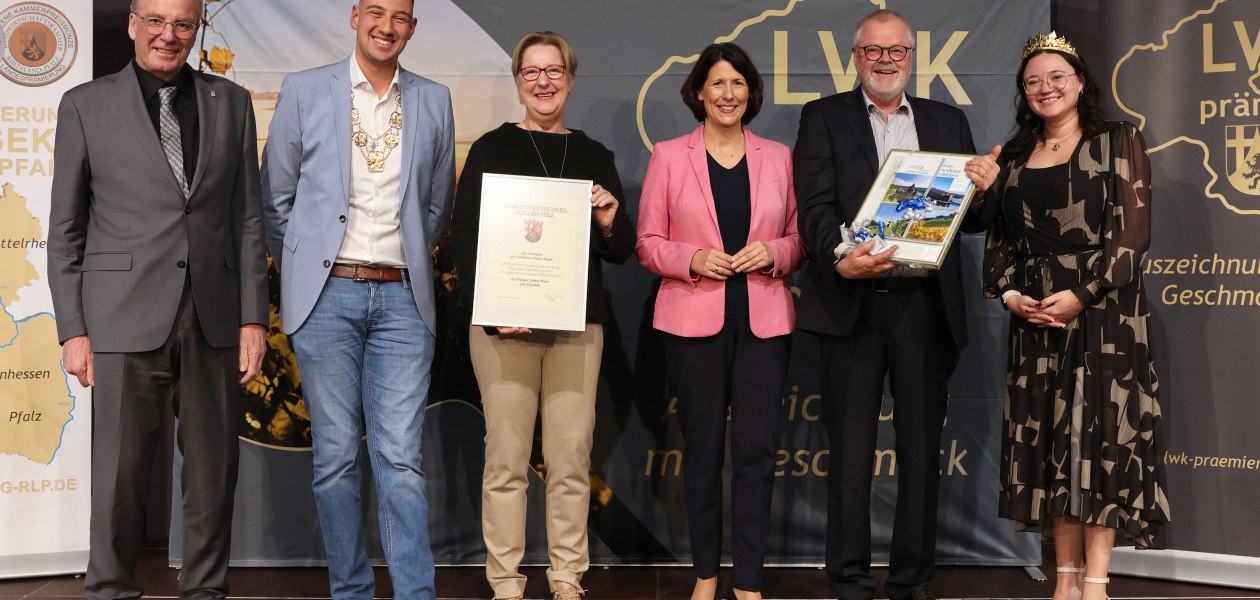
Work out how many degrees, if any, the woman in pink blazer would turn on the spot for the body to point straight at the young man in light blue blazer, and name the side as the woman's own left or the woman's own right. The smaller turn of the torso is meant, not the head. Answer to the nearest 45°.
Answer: approximately 90° to the woman's own right

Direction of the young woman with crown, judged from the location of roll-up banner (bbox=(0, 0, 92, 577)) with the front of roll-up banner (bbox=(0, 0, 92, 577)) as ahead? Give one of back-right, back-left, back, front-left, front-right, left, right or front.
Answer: front-left

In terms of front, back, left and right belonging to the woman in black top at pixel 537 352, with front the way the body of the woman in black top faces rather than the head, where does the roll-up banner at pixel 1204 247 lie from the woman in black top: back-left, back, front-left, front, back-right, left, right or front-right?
left

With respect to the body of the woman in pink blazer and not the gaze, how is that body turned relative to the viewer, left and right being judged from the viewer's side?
facing the viewer

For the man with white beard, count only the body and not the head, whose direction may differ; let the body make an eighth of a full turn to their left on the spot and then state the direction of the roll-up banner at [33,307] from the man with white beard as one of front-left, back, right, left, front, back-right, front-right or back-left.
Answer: back-right

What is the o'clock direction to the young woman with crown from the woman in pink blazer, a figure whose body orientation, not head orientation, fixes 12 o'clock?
The young woman with crown is roughly at 9 o'clock from the woman in pink blazer.

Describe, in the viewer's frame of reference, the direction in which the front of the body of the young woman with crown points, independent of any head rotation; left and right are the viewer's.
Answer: facing the viewer and to the left of the viewer
